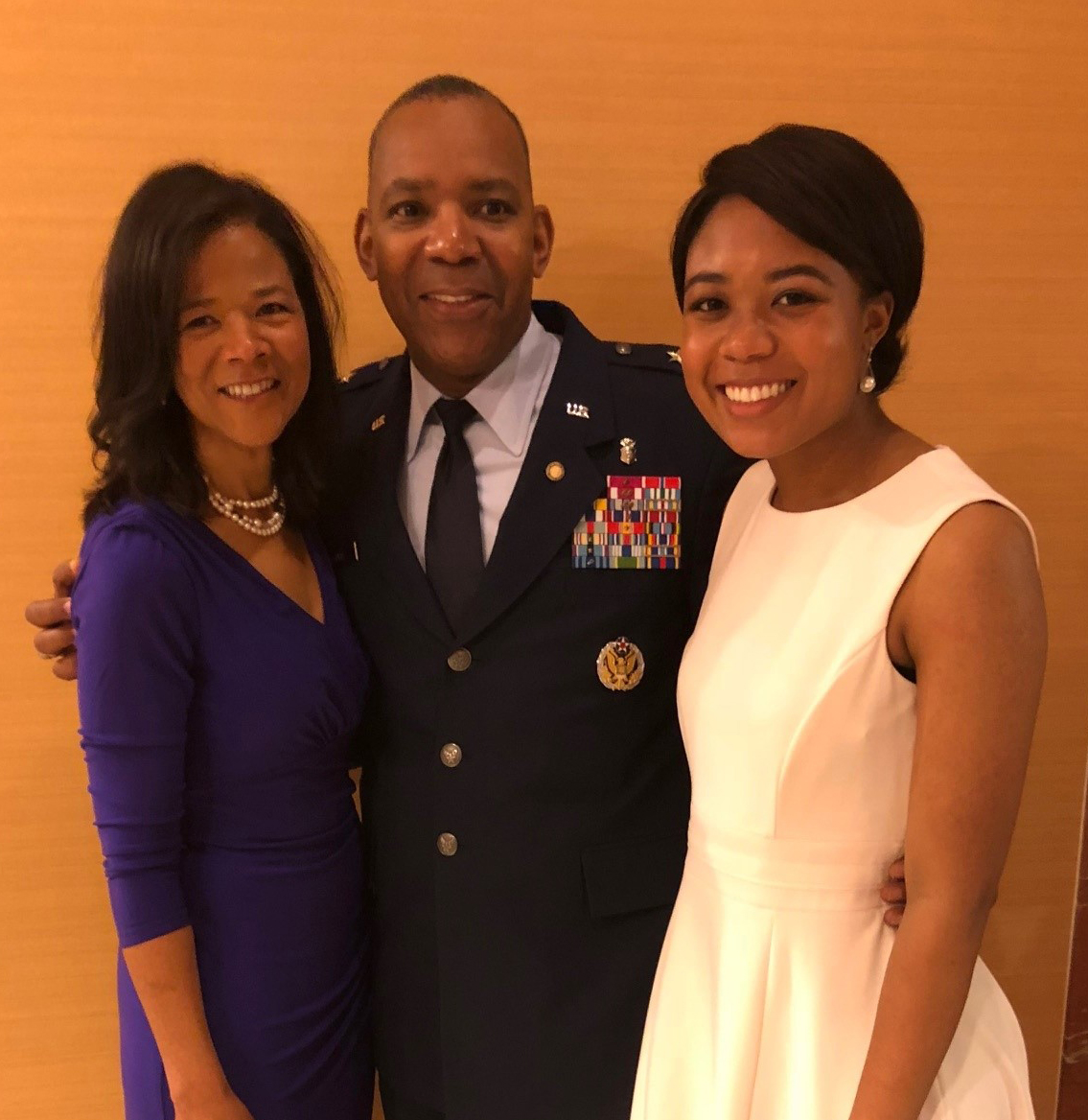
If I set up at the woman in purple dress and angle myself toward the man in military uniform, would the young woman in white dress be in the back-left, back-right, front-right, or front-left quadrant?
front-right

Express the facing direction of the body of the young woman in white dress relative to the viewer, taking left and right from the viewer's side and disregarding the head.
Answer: facing the viewer and to the left of the viewer

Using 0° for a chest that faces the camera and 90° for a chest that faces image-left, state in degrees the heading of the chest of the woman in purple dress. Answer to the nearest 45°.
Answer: approximately 315°

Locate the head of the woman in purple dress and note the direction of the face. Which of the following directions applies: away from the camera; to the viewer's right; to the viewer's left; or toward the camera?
toward the camera

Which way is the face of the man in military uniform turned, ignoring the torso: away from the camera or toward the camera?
toward the camera

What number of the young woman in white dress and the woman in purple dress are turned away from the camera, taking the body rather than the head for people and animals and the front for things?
0

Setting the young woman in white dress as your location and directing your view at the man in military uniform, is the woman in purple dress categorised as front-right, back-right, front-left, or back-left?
front-left
